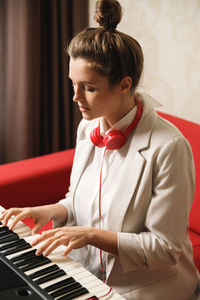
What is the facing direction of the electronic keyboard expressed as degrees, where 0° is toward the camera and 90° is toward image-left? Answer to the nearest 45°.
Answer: approximately 225°

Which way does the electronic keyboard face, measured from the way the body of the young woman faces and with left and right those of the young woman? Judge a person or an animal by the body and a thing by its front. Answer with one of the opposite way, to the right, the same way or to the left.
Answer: the opposite way

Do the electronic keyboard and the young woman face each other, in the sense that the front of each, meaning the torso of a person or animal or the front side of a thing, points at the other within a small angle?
yes
